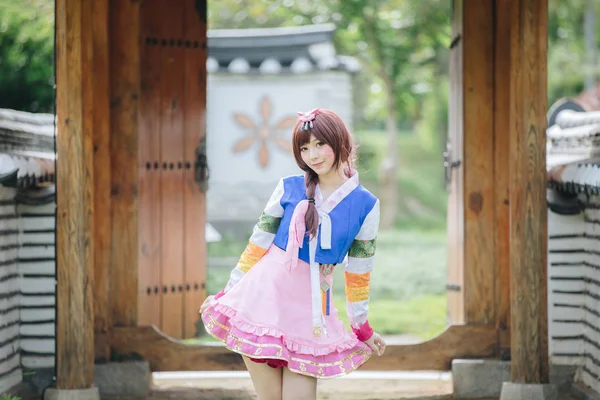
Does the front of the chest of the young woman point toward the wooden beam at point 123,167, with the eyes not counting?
no

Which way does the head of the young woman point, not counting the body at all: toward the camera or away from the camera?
toward the camera

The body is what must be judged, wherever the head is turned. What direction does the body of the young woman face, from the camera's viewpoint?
toward the camera

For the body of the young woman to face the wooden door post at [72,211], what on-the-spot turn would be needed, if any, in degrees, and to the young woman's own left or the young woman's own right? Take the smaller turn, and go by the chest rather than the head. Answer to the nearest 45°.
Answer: approximately 135° to the young woman's own right

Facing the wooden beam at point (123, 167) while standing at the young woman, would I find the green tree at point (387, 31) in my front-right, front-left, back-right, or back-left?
front-right

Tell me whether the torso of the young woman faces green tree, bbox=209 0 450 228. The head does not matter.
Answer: no

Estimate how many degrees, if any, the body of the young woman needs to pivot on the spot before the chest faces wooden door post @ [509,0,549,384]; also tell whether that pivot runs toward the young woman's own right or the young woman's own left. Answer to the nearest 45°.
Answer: approximately 135° to the young woman's own left

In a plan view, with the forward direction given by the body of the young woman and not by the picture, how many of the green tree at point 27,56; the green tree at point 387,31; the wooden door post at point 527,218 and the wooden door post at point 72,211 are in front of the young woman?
0

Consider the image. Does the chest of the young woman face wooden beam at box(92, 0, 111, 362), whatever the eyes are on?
no
